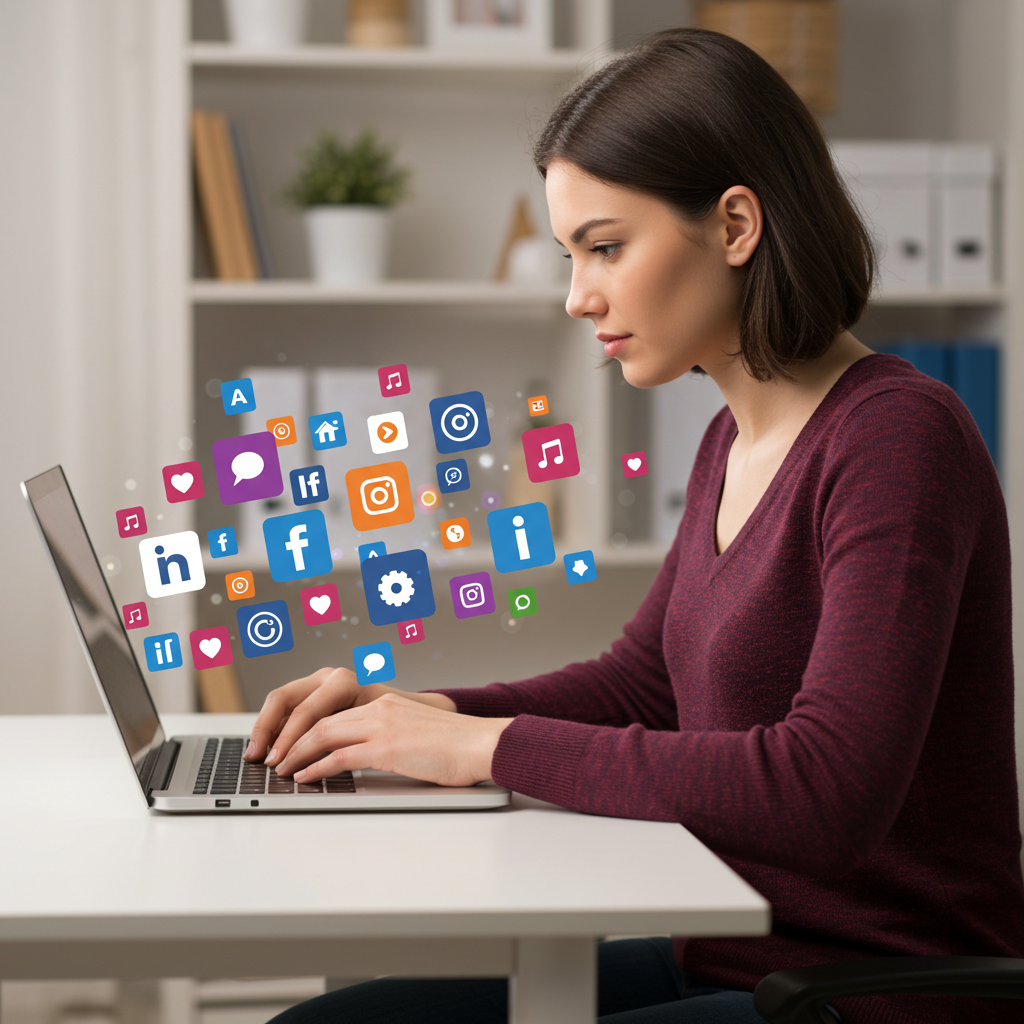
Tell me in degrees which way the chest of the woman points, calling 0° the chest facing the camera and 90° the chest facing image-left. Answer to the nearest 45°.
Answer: approximately 90°

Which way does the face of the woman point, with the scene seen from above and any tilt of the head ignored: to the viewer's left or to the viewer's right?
to the viewer's left

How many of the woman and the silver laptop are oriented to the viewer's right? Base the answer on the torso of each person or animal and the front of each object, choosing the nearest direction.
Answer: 1

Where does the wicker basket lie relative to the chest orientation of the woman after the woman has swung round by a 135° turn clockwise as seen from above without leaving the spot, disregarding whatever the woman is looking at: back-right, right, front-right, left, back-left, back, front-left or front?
front-left

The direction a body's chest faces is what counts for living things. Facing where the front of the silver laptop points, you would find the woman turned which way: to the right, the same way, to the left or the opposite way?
the opposite way

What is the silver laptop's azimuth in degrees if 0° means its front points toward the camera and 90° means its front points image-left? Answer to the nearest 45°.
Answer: approximately 270°

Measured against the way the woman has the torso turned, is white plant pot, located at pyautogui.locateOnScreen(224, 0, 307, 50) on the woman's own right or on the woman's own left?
on the woman's own right

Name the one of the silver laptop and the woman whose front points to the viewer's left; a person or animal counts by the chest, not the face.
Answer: the woman
